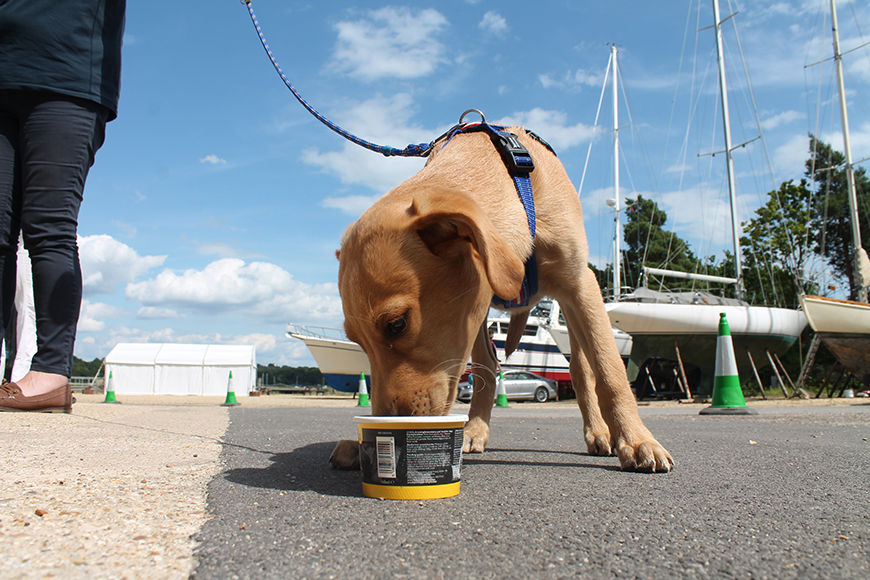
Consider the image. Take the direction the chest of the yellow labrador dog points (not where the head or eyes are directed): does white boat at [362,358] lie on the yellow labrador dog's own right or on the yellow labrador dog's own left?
on the yellow labrador dog's own right

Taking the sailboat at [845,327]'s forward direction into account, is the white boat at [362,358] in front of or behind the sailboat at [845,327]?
in front

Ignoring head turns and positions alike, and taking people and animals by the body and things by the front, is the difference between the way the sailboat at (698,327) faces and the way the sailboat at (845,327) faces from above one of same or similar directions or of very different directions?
very different directions

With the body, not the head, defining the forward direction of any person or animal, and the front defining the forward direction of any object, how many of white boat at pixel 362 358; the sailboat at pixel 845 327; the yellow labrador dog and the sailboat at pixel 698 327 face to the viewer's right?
1

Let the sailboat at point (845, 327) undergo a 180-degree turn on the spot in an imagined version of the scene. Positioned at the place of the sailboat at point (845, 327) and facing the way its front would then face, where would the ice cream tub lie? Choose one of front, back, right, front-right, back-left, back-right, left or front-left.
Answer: right

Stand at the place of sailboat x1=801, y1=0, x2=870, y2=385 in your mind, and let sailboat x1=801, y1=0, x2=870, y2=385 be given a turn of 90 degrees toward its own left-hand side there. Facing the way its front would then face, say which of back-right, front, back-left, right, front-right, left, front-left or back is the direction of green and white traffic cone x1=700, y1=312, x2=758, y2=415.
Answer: front

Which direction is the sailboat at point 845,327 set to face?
to the viewer's left

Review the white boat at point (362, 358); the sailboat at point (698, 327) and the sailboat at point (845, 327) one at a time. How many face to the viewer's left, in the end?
2

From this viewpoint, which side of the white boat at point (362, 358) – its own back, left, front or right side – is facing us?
left

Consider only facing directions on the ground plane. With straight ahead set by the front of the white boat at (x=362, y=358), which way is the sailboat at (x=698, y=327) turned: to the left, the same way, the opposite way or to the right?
the opposite way

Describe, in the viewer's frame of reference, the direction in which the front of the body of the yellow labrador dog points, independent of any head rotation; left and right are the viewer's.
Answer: facing the viewer and to the left of the viewer

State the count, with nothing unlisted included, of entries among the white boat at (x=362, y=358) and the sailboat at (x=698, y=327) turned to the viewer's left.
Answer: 1

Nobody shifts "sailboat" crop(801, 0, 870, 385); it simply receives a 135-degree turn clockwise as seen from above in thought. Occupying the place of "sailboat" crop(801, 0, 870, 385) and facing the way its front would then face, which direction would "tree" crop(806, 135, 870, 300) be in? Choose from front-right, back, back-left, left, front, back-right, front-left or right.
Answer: front-left

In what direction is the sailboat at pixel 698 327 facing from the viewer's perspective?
to the viewer's right

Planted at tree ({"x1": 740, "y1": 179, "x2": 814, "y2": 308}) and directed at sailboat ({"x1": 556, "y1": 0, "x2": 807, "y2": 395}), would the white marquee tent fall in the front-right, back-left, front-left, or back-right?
front-right

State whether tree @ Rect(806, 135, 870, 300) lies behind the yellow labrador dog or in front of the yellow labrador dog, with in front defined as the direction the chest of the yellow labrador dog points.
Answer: behind

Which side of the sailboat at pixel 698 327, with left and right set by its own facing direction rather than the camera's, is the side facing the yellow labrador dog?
right
